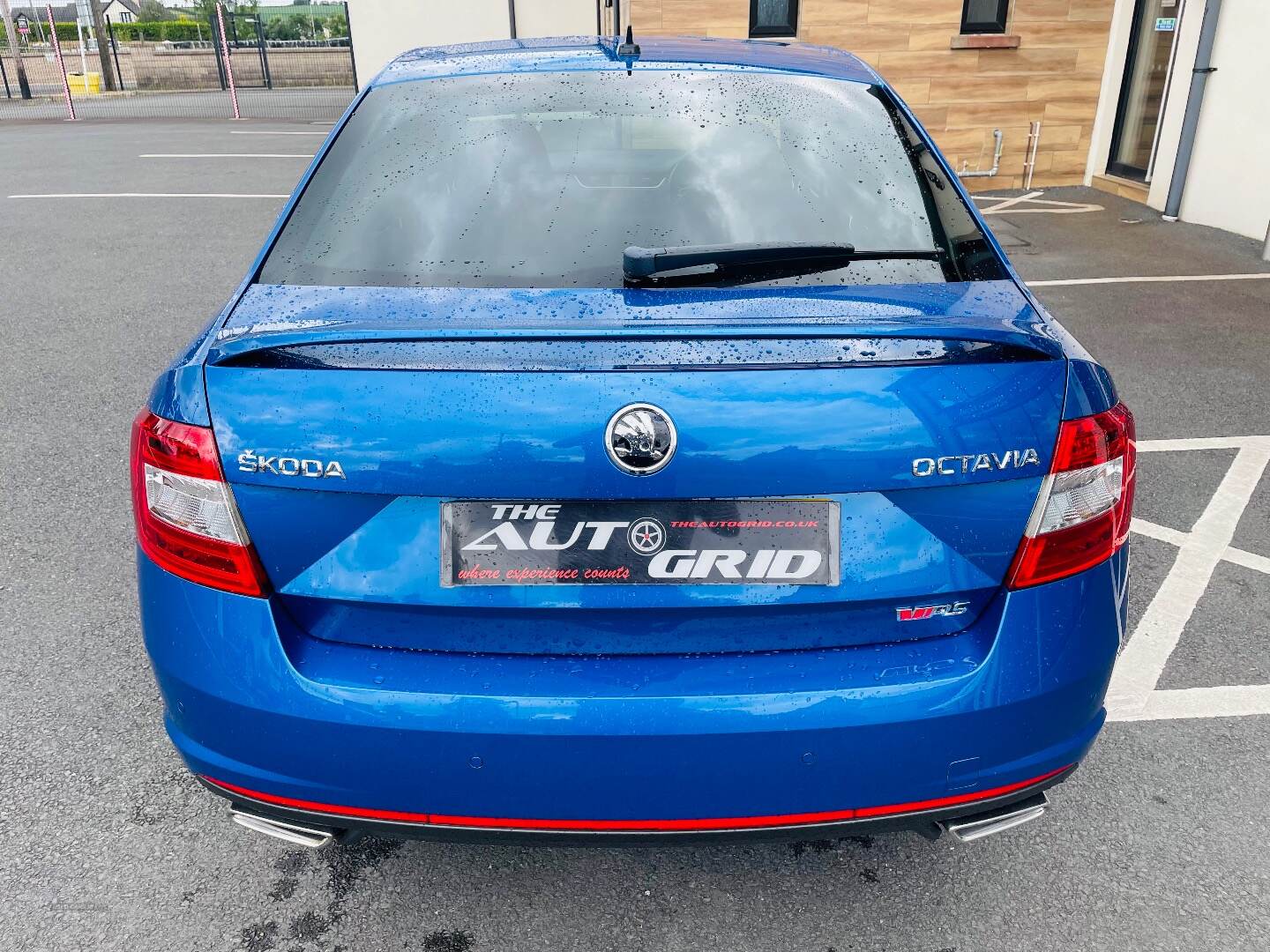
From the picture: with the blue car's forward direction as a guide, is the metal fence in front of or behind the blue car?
in front

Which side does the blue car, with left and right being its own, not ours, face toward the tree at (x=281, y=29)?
front

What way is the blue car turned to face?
away from the camera

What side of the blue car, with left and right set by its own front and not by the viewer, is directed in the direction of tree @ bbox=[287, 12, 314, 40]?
front

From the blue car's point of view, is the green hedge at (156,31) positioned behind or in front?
in front
